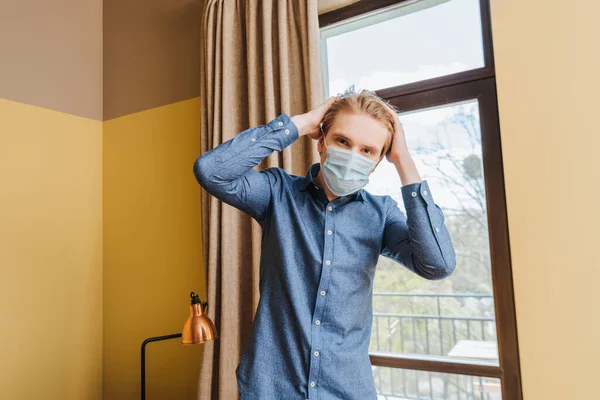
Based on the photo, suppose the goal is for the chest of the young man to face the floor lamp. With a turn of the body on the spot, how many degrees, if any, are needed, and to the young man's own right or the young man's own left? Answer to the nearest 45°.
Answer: approximately 135° to the young man's own right

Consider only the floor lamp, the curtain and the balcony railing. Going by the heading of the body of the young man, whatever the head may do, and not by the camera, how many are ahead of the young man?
0

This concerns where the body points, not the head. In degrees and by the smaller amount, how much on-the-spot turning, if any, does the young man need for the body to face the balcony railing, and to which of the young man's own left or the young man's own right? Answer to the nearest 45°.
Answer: approximately 135° to the young man's own left

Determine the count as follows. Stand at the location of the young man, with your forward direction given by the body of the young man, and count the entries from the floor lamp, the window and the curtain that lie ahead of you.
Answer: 0

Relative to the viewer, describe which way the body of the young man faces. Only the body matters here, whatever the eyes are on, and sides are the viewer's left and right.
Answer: facing the viewer

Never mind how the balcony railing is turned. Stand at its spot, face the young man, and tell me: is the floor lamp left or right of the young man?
right

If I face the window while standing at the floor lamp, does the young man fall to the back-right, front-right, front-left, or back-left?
front-right

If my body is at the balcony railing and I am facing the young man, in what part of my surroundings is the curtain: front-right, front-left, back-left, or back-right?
front-right

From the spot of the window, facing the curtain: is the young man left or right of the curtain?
left

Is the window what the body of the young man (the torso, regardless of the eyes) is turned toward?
no

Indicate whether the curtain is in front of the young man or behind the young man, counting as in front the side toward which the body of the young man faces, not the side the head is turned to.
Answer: behind

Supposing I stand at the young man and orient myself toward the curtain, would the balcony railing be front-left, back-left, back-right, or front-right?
front-right
